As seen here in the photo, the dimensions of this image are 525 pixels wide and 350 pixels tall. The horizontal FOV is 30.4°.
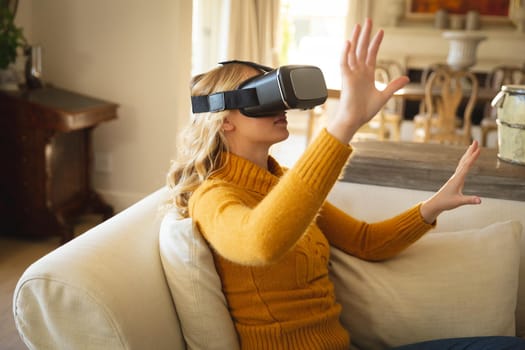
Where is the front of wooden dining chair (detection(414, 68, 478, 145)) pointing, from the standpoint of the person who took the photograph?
facing away from the viewer and to the left of the viewer

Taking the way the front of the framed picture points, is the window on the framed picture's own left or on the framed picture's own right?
on the framed picture's own right

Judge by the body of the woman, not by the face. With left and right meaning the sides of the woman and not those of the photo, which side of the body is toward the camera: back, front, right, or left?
right

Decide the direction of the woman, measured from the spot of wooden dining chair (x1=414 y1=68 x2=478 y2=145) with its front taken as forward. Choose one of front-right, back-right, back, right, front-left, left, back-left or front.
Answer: back-left

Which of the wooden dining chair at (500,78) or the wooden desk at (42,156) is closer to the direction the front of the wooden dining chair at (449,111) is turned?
the wooden dining chair

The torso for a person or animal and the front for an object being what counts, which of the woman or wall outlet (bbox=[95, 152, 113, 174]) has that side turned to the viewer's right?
the woman

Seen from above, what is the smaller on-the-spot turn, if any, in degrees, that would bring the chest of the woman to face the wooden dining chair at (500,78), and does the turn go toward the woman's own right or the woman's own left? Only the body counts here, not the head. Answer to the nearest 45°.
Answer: approximately 90° to the woman's own left

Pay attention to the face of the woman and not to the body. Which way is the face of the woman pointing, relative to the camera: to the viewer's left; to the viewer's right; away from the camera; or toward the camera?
to the viewer's right
